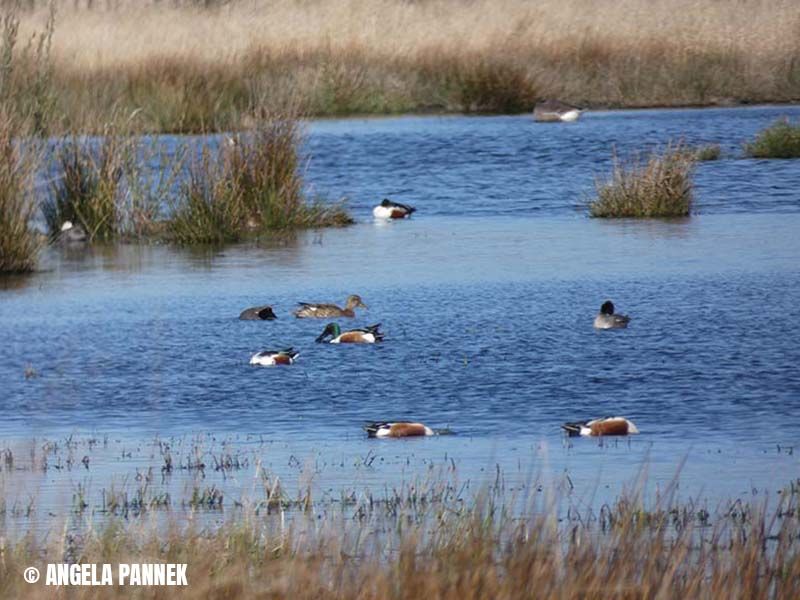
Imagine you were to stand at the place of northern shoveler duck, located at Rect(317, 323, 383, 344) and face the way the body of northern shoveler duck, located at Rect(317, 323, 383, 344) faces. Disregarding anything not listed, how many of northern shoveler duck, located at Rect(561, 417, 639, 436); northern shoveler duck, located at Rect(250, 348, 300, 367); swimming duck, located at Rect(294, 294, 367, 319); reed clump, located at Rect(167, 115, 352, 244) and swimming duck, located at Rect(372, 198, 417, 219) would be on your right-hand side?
3

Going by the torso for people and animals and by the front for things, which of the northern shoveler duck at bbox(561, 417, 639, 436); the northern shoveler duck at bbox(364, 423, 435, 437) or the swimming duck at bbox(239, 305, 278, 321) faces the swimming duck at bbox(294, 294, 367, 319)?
the swimming duck at bbox(239, 305, 278, 321)

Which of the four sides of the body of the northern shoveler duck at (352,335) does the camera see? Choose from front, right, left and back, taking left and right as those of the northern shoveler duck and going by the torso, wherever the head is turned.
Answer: left

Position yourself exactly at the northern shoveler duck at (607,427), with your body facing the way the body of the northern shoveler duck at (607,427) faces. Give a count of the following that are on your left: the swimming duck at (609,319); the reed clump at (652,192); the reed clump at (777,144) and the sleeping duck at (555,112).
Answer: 4

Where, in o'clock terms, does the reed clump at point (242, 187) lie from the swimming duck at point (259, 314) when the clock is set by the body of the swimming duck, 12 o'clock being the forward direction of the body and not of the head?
The reed clump is roughly at 9 o'clock from the swimming duck.

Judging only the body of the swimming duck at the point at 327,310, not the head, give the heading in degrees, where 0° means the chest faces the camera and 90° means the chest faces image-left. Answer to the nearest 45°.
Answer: approximately 270°
